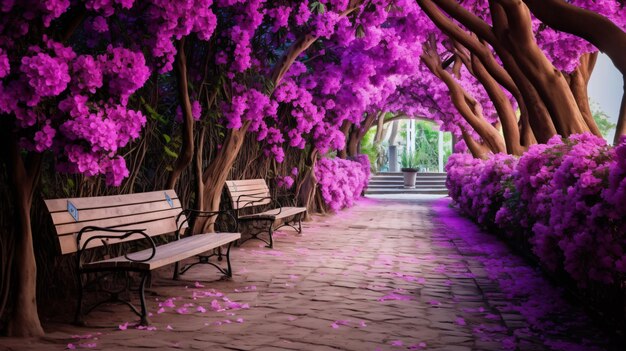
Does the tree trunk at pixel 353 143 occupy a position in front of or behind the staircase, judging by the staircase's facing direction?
in front

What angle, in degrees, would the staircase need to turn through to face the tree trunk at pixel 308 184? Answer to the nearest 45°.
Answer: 0° — it already faces it

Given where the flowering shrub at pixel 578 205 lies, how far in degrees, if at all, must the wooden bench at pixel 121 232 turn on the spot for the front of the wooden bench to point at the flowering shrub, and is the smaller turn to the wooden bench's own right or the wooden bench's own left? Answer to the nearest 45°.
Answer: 0° — it already faces it

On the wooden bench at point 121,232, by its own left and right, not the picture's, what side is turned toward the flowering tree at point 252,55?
left

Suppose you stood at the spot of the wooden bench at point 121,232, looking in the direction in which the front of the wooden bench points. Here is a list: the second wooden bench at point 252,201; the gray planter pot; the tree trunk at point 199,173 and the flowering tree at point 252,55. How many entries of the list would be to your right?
0

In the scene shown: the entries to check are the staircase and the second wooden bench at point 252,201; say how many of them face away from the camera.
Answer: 0

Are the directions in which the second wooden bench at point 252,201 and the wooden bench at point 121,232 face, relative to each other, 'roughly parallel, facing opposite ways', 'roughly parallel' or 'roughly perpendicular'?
roughly parallel

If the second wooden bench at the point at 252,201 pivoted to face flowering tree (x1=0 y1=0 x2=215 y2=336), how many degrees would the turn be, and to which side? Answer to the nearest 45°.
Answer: approximately 45° to its right

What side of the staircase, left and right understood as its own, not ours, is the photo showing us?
front

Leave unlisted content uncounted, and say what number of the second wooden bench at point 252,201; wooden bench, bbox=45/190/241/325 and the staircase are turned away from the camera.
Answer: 0

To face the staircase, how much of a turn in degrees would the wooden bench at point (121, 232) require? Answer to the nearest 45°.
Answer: approximately 90° to its left

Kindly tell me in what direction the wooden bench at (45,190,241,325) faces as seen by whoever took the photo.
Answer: facing the viewer and to the right of the viewer

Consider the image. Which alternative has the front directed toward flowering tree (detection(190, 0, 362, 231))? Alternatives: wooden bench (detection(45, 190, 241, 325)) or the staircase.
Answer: the staircase

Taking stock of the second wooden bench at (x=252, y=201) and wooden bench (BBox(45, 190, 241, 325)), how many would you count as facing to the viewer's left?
0

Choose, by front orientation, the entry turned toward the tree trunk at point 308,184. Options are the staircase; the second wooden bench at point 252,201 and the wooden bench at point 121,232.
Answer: the staircase

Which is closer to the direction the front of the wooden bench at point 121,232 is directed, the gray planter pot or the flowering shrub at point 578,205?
the flowering shrub
